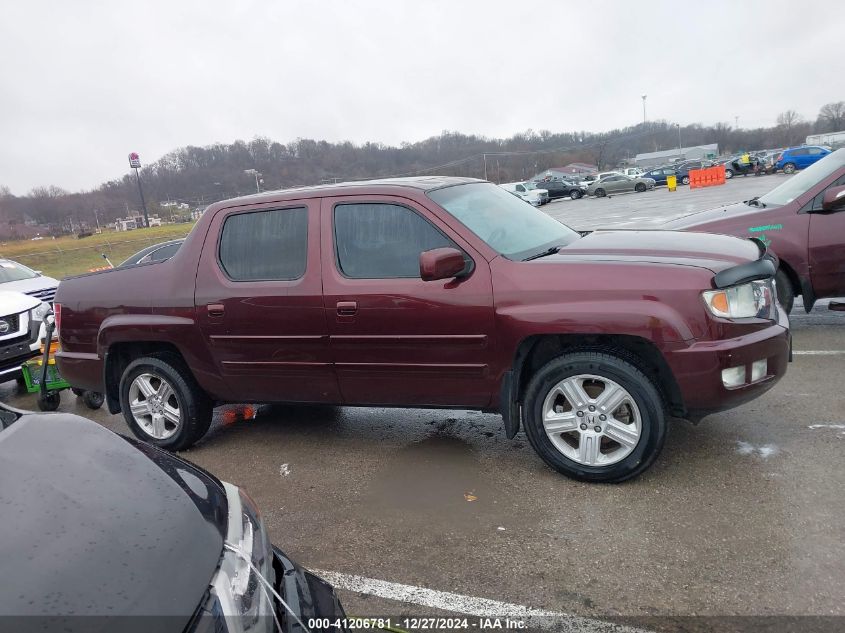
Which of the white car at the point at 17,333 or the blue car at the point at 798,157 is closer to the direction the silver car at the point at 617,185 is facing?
the blue car

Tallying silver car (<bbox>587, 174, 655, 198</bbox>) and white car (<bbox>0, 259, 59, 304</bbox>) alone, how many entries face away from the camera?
0

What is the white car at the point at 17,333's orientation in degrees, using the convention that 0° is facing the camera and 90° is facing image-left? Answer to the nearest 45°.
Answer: approximately 315°

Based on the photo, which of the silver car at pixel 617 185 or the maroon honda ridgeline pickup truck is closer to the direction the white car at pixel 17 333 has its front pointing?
the maroon honda ridgeline pickup truck

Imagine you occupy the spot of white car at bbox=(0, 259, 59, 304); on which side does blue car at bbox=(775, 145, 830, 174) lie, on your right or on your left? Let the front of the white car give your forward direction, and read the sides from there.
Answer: on your left

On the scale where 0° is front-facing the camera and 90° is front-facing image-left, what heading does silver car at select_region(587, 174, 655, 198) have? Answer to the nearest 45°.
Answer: approximately 270°

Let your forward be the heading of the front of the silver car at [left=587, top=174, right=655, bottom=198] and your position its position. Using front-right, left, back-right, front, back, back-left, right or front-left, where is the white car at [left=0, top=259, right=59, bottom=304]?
right
